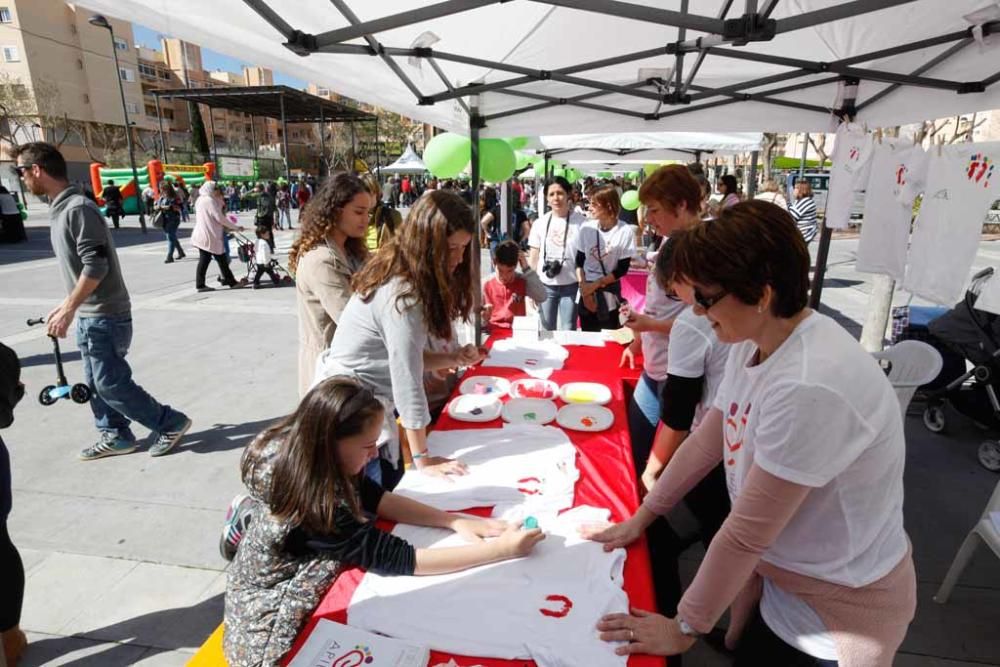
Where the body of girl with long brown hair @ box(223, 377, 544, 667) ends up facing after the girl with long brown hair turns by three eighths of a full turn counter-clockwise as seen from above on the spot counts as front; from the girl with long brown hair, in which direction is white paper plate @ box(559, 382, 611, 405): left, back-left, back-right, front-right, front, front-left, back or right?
right

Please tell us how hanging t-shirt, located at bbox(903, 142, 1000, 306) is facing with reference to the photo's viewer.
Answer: facing the viewer

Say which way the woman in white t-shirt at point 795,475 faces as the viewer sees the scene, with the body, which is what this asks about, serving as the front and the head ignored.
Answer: to the viewer's left

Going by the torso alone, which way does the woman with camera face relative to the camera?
toward the camera

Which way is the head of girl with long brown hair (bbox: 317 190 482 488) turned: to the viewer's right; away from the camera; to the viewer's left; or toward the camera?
to the viewer's right

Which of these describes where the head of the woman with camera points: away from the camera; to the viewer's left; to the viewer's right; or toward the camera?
toward the camera

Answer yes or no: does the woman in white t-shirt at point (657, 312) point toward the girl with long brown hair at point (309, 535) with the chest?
no

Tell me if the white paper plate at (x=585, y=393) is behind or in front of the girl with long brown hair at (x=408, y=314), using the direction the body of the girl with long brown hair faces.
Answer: in front

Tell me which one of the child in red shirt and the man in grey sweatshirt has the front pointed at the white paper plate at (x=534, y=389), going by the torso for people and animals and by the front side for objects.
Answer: the child in red shirt

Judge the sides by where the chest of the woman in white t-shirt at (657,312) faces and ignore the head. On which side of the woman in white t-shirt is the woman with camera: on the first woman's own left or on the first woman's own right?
on the first woman's own right

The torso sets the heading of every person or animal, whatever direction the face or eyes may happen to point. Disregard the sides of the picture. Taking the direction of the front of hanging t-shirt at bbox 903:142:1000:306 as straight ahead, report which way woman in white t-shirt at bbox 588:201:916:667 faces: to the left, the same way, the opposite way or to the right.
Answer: to the right

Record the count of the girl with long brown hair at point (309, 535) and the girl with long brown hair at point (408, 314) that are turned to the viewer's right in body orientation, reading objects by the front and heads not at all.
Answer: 2

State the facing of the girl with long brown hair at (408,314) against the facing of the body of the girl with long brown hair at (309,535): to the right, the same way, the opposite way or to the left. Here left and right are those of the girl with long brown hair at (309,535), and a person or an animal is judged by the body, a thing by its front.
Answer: the same way

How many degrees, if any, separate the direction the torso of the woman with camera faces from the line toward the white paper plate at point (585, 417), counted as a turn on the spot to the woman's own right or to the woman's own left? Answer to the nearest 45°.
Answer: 0° — they already face it

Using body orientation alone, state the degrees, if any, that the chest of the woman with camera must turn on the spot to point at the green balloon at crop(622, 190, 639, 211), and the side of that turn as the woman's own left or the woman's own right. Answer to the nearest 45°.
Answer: approximately 180°

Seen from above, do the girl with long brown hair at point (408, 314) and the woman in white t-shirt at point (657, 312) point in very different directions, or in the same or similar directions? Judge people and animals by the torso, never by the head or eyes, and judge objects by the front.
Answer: very different directions

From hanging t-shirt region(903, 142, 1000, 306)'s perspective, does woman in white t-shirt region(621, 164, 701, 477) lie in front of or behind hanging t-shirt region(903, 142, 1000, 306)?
in front

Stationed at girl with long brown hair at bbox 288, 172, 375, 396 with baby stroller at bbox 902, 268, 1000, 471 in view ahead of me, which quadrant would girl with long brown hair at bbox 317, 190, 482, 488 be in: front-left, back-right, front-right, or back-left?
front-right

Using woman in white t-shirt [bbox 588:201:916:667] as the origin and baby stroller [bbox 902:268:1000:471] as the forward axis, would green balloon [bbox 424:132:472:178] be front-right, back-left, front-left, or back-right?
front-left

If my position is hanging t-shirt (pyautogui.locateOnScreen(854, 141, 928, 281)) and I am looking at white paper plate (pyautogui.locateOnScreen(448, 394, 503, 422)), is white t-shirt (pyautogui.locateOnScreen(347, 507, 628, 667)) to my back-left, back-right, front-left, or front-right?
front-left

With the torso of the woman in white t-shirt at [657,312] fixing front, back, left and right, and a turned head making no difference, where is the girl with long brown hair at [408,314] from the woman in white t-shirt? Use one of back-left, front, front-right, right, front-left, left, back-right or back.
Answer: front-left
